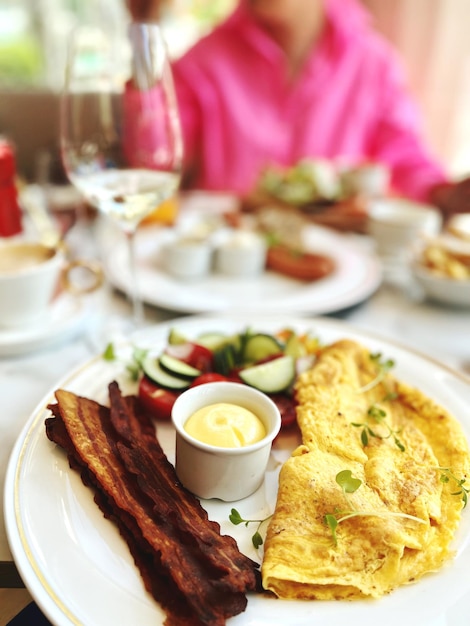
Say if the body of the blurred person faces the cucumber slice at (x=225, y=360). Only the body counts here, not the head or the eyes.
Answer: yes

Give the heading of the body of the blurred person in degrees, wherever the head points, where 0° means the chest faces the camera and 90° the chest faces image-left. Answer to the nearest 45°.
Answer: approximately 0°

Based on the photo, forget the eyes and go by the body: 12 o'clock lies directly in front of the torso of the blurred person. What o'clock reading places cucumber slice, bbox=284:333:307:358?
The cucumber slice is roughly at 12 o'clock from the blurred person.

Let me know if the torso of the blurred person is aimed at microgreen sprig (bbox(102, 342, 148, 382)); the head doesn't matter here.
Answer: yes

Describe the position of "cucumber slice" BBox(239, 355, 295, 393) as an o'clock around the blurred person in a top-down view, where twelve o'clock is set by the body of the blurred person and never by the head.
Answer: The cucumber slice is roughly at 12 o'clock from the blurred person.
